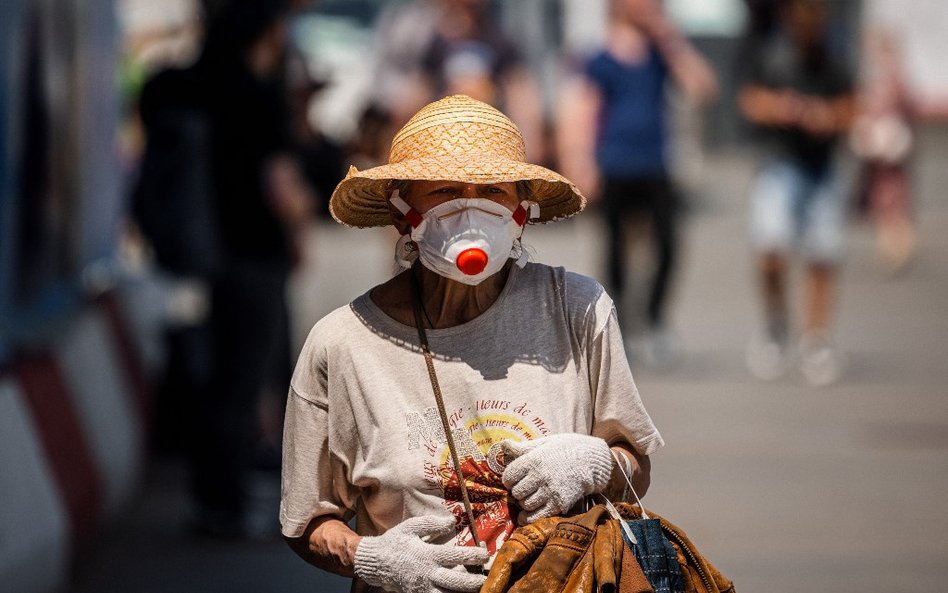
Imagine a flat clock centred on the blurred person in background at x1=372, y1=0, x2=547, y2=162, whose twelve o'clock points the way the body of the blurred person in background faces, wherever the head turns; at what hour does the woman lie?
The woman is roughly at 12 o'clock from the blurred person in background.

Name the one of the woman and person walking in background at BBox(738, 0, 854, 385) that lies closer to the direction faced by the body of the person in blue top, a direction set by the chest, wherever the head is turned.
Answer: the woman

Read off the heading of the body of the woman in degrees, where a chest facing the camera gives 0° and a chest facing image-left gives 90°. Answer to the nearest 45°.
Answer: approximately 0°

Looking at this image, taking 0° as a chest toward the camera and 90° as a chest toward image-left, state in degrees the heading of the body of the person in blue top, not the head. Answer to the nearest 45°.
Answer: approximately 0°
